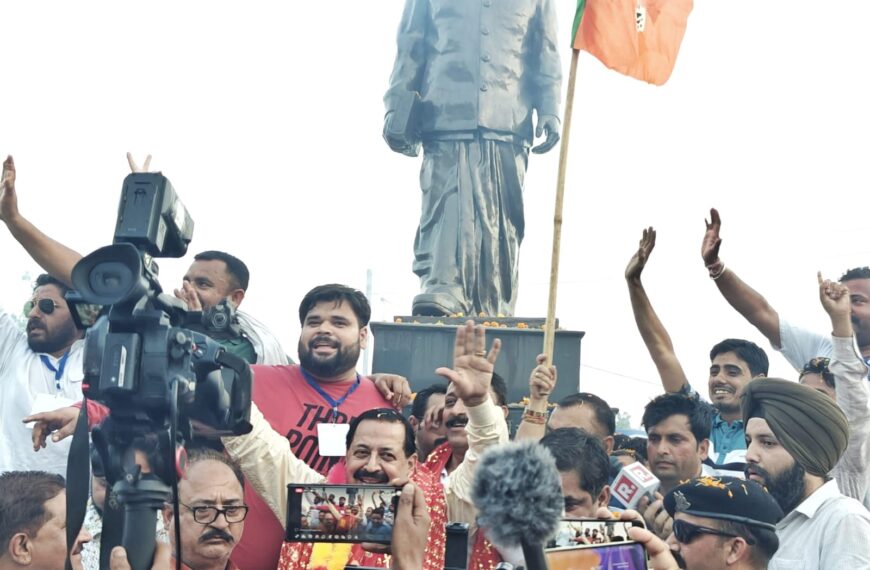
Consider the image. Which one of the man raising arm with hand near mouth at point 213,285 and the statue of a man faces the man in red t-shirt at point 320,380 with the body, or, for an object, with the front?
the statue of a man

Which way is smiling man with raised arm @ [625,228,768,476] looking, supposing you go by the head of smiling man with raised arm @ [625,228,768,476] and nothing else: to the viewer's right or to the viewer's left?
to the viewer's left

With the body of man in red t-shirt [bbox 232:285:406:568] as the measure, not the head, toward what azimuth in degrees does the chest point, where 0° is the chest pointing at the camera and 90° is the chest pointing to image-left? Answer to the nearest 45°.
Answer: approximately 0°

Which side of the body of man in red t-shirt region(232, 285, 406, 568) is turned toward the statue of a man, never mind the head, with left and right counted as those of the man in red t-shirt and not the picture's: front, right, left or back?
back

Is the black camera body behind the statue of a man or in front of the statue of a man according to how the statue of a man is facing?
in front

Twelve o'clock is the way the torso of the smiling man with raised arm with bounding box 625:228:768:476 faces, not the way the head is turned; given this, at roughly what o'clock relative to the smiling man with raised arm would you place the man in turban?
The man in turban is roughly at 10 o'clock from the smiling man with raised arm.

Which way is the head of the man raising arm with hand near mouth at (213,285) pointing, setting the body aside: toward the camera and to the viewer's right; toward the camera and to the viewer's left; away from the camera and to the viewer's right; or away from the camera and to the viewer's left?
toward the camera and to the viewer's left

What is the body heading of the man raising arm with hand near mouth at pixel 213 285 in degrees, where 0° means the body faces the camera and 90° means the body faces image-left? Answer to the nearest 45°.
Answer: approximately 45°

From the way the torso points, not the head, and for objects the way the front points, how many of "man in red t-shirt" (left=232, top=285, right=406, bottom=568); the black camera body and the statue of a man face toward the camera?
2
